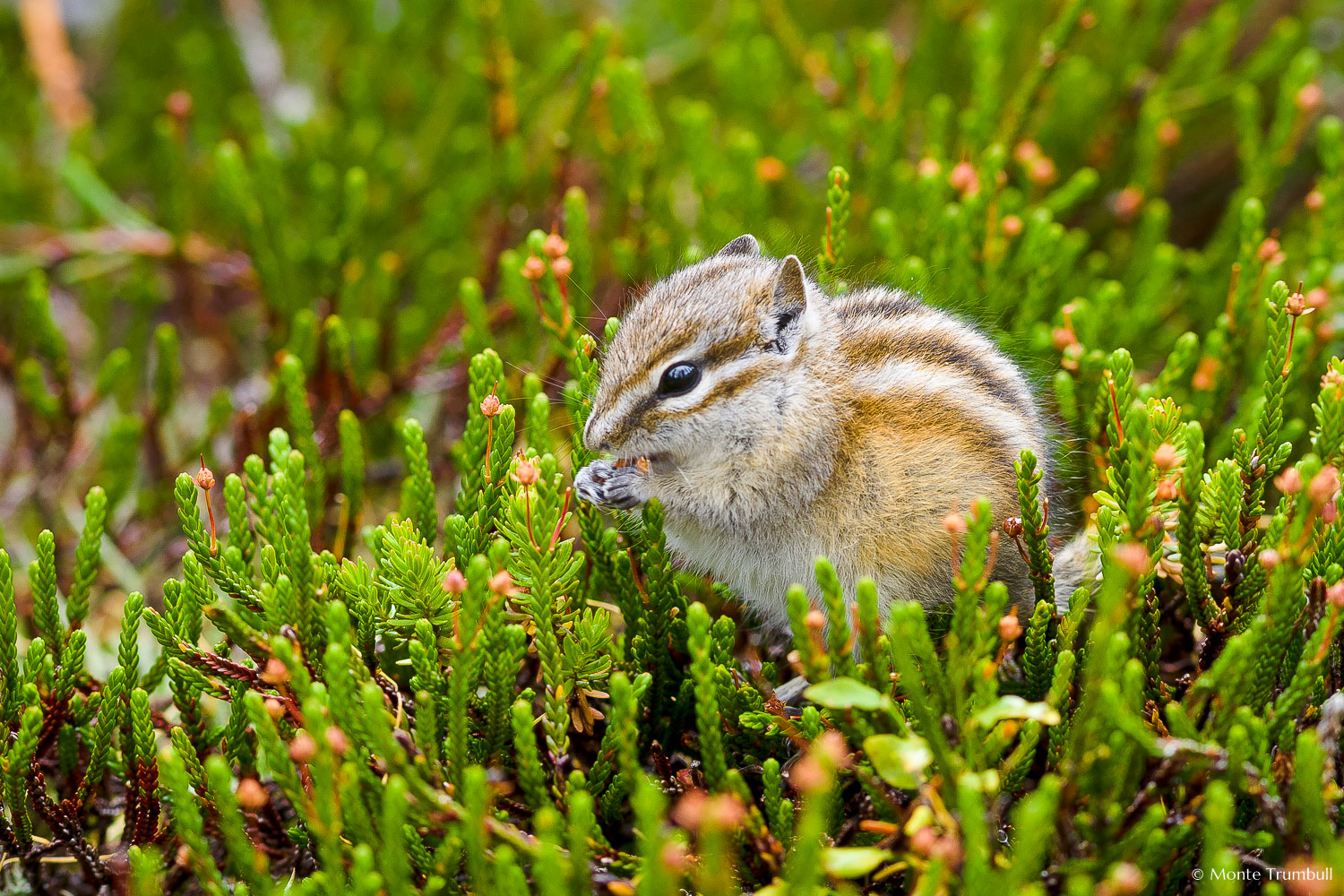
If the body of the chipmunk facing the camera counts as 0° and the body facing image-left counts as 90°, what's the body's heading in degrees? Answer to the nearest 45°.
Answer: approximately 90°
